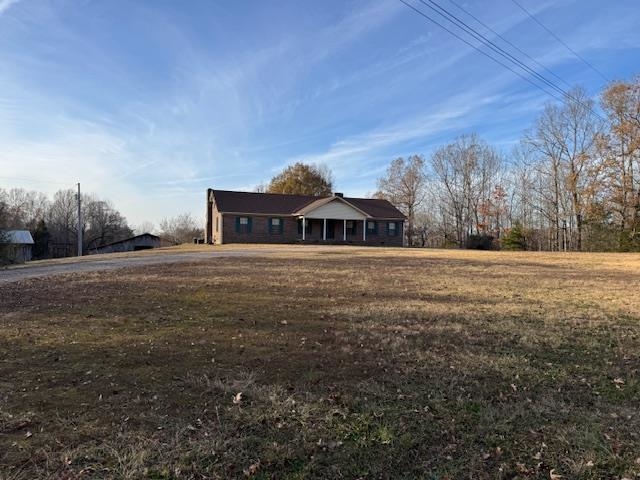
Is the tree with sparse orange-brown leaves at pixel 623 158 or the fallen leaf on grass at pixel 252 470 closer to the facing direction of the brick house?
the fallen leaf on grass

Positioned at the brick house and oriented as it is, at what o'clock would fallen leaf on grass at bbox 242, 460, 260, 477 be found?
The fallen leaf on grass is roughly at 12 o'clock from the brick house.

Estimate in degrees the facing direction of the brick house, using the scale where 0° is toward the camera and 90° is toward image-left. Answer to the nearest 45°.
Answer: approximately 0°

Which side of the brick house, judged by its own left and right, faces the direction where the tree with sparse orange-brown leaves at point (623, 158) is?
left
